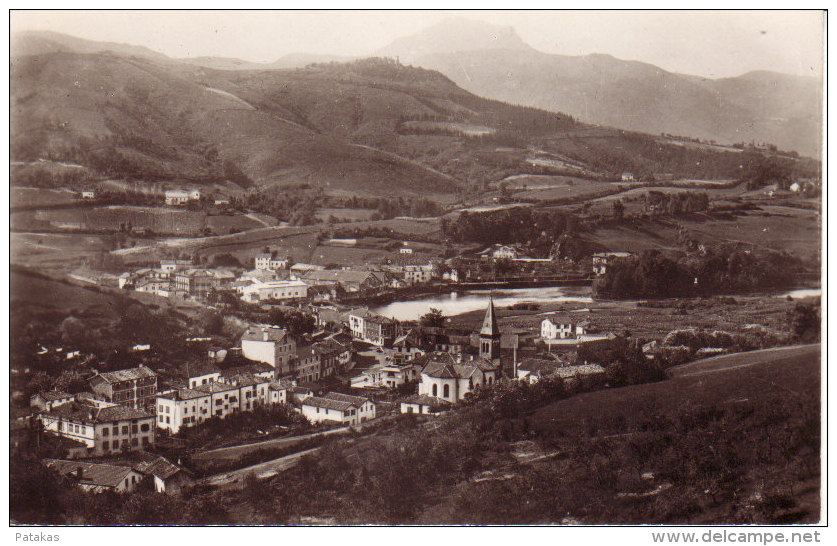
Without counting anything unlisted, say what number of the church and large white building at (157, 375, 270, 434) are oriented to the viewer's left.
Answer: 0

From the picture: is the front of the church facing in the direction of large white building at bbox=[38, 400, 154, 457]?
no

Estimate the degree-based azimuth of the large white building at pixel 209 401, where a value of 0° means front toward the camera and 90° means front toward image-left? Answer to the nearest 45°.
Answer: approximately 315°

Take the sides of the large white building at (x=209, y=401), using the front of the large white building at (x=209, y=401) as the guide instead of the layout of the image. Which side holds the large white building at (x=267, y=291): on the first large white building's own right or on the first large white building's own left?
on the first large white building's own left

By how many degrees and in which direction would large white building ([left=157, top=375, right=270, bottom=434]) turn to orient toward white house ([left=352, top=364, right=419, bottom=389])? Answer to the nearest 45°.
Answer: approximately 45° to its left

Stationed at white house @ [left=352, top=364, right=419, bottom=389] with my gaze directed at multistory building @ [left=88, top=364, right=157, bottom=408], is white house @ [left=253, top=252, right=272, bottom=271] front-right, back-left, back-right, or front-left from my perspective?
front-right

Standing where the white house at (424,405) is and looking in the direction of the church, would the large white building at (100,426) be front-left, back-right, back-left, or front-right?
back-left
